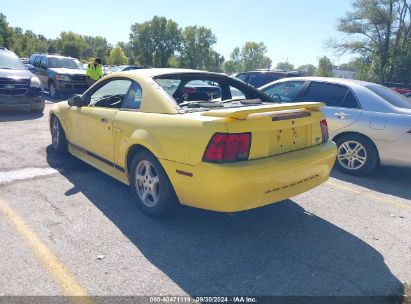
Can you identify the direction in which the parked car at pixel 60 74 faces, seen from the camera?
facing the viewer and to the right of the viewer

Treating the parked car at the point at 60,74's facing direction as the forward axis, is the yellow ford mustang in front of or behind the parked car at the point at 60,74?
in front

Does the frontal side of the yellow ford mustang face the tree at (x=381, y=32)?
no

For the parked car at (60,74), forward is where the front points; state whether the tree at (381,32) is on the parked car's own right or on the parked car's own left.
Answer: on the parked car's own left

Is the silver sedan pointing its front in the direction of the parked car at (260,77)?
no

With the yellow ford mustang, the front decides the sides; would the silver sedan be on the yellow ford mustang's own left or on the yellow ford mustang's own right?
on the yellow ford mustang's own right

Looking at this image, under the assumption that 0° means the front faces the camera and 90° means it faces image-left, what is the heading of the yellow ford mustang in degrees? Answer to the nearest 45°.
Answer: approximately 135°

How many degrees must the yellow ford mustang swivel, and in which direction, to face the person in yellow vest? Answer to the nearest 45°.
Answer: approximately 45° to its right
